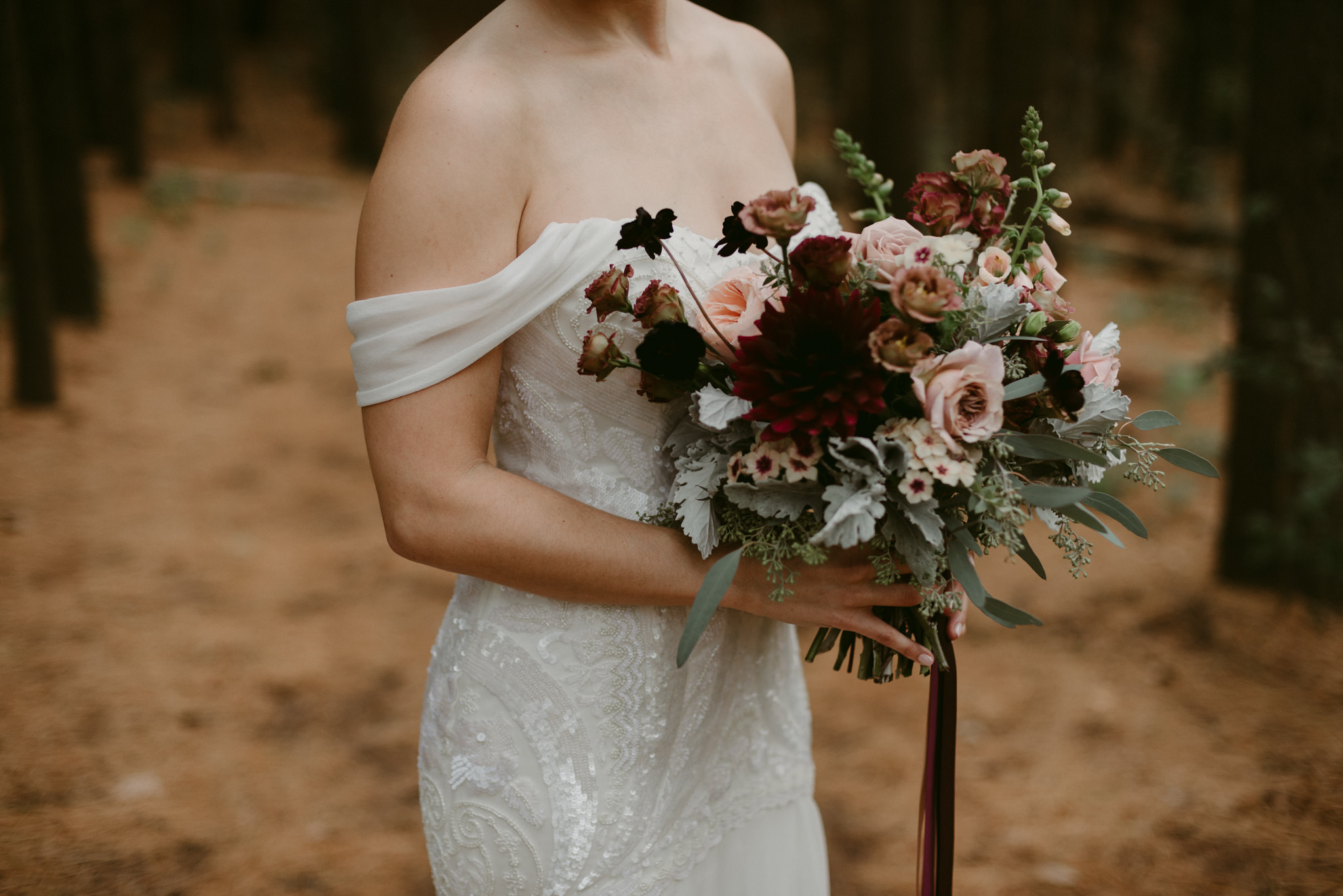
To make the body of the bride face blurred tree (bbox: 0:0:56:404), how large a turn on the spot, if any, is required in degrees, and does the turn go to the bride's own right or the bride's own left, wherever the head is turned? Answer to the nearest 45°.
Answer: approximately 180°

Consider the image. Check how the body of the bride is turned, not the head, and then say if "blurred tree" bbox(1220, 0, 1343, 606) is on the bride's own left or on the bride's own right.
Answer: on the bride's own left

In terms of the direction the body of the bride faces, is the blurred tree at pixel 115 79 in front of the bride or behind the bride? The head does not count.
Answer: behind

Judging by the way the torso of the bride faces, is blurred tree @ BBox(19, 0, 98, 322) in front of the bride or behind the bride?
behind

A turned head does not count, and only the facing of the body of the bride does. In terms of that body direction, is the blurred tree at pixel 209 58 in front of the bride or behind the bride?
behind
